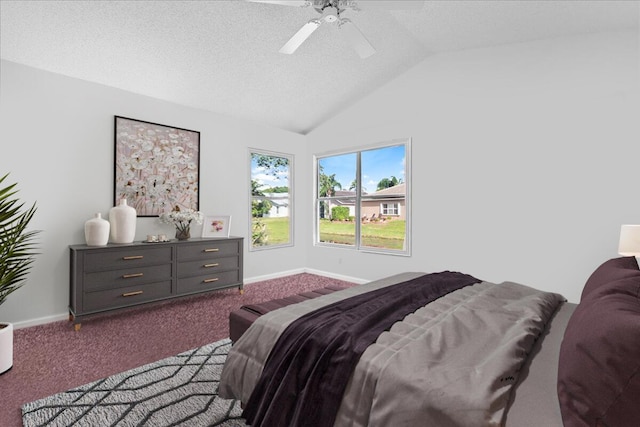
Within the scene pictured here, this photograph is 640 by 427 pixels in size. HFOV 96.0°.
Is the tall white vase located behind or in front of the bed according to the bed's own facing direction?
in front

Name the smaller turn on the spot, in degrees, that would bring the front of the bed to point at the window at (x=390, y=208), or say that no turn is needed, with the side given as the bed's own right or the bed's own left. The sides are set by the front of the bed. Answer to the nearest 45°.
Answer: approximately 45° to the bed's own right

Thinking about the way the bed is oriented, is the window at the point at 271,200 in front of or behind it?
in front

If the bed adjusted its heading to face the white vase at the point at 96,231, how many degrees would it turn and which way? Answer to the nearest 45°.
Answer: approximately 45° to its left

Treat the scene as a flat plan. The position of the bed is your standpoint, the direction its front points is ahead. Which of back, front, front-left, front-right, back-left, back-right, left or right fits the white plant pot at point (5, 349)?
front-left

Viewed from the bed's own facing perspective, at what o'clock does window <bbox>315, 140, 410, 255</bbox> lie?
The window is roughly at 1 o'clock from the bed.

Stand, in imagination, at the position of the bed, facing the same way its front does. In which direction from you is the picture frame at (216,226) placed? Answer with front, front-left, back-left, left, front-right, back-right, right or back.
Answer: front

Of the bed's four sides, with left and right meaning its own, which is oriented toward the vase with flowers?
front

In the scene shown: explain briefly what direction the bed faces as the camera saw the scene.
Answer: facing away from the viewer and to the left of the viewer

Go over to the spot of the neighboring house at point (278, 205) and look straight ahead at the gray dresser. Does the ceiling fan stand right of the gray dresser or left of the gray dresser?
left
